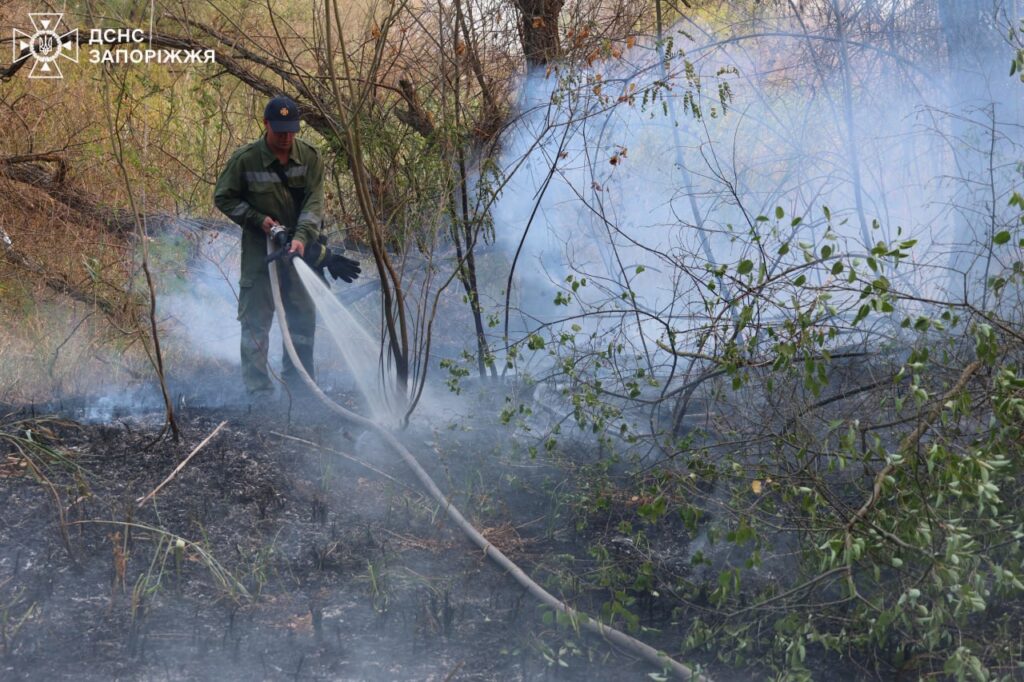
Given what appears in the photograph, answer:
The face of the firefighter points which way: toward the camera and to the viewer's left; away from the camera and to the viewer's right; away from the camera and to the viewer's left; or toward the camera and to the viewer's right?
toward the camera and to the viewer's right

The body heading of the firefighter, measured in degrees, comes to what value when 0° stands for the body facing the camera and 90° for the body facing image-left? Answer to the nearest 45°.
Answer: approximately 0°
